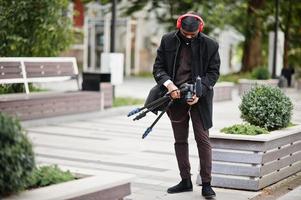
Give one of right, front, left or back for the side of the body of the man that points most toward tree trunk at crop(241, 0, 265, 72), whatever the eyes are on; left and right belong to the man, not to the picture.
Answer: back

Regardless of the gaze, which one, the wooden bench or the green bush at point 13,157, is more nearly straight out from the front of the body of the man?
the green bush

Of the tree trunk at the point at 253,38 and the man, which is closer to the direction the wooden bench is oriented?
the man

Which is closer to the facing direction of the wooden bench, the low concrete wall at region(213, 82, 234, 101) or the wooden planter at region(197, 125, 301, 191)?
the wooden planter

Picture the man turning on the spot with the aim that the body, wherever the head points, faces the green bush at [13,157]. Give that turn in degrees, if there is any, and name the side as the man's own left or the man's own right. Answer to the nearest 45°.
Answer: approximately 45° to the man's own right

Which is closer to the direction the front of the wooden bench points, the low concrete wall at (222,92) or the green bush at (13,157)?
the green bush

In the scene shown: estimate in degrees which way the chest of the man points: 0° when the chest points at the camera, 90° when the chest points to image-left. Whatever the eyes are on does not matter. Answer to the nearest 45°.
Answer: approximately 0°
